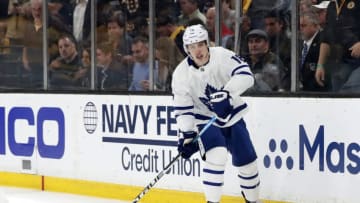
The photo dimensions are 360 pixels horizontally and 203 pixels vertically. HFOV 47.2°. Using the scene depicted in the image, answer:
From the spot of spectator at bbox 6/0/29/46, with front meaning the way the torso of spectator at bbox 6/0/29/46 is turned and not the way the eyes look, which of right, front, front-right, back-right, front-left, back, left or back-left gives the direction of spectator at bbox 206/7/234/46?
front-left

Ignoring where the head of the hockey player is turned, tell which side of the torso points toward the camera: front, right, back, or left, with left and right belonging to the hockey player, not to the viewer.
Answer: front

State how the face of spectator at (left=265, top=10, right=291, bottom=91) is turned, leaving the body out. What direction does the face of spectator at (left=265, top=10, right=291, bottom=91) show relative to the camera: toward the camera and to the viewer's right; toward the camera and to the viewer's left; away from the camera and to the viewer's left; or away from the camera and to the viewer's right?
toward the camera and to the viewer's left

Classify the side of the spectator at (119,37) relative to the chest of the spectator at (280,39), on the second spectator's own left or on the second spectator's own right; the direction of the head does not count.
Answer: on the second spectator's own right

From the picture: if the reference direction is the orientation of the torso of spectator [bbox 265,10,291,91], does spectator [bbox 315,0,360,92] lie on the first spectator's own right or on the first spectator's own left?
on the first spectator's own left

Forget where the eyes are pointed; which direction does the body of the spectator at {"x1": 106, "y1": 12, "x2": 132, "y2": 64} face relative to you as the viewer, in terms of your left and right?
facing the viewer and to the left of the viewer

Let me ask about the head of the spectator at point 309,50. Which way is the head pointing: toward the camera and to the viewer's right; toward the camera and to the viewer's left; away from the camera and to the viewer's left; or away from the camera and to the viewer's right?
toward the camera and to the viewer's left

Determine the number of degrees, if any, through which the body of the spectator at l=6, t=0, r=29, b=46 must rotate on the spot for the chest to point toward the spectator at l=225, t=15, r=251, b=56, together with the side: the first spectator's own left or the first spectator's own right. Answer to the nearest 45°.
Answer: approximately 45° to the first spectator's own left

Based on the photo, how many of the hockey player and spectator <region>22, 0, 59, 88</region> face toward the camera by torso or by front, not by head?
2

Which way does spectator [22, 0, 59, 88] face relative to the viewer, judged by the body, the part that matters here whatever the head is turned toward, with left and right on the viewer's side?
facing the viewer

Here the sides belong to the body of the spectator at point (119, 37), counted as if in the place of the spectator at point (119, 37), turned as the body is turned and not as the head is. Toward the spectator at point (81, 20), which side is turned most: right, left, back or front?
right

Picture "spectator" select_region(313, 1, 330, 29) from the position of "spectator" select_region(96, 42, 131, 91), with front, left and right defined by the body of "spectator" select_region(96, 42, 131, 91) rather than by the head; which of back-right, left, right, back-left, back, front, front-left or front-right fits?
left

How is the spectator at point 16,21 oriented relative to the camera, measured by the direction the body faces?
toward the camera
